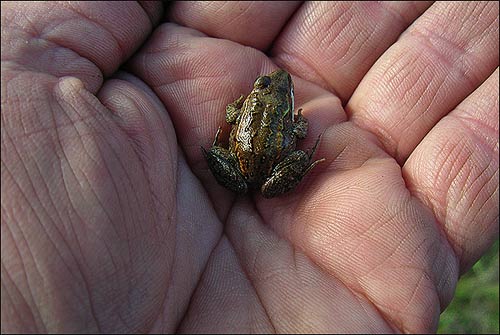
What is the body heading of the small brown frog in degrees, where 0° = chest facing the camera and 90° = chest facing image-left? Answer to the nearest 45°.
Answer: approximately 180°
